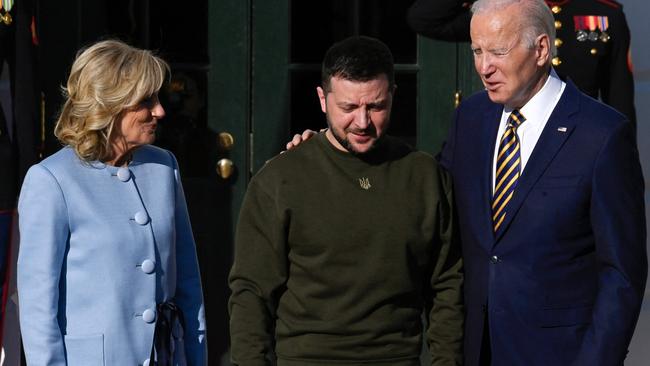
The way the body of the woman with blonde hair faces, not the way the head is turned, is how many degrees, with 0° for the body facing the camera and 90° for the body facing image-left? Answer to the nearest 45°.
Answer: approximately 315°

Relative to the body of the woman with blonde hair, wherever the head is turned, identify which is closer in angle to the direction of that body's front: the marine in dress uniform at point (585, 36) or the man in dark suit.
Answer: the man in dark suit

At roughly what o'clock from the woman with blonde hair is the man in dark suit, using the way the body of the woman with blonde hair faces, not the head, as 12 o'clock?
The man in dark suit is roughly at 11 o'clock from the woman with blonde hair.

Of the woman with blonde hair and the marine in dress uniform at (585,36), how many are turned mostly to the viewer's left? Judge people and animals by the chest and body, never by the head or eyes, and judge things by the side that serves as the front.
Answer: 0

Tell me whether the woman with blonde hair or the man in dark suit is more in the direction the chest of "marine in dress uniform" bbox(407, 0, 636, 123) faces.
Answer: the man in dark suit

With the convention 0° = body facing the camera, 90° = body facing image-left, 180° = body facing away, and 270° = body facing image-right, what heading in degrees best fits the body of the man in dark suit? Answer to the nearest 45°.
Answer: approximately 45°

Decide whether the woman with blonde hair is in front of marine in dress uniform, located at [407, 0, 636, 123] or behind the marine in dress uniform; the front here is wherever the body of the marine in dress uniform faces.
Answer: in front

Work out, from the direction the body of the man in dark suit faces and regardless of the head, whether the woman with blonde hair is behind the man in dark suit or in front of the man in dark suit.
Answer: in front

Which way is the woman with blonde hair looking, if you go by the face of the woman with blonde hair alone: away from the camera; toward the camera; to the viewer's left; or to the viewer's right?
to the viewer's right

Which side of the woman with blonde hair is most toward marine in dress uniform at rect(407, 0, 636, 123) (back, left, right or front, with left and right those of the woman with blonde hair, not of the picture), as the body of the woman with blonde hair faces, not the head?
left

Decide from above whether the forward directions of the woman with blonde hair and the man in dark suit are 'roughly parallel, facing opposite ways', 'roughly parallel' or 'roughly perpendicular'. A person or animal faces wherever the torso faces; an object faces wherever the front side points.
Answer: roughly perpendicular
